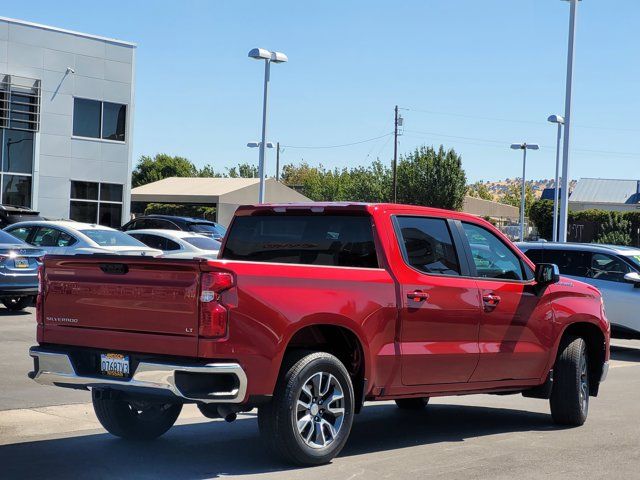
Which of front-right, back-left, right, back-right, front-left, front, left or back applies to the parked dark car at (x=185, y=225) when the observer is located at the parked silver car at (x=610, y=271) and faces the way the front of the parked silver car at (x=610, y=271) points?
back

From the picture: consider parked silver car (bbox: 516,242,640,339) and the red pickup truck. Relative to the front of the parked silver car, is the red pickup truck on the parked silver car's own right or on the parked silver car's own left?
on the parked silver car's own right

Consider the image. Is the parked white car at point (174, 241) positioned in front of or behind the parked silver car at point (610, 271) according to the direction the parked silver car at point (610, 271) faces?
behind

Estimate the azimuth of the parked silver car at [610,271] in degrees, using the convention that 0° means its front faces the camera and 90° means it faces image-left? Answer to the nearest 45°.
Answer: approximately 315°

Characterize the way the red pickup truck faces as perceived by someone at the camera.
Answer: facing away from the viewer and to the right of the viewer

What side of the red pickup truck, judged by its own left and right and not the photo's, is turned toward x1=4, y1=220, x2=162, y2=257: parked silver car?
left

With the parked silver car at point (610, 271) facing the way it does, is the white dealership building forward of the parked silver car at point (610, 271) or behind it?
behind

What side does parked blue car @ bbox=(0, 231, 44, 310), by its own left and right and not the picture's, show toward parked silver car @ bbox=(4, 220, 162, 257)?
right

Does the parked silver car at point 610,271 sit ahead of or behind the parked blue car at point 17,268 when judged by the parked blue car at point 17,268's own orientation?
behind

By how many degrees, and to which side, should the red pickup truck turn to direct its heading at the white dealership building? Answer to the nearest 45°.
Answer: approximately 45° to its left
